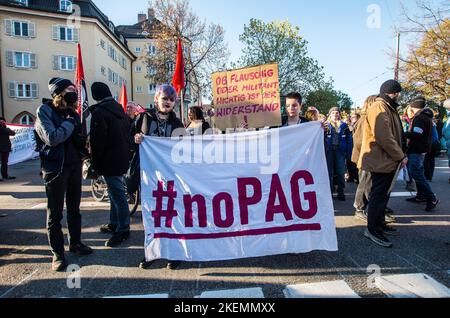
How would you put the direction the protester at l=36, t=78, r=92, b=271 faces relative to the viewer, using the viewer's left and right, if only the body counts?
facing the viewer and to the right of the viewer

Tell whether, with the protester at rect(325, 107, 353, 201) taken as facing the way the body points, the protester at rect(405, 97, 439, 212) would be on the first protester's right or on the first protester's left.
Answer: on the first protester's left

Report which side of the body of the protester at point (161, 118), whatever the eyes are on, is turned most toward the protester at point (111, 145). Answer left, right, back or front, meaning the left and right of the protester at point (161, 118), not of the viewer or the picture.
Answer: right

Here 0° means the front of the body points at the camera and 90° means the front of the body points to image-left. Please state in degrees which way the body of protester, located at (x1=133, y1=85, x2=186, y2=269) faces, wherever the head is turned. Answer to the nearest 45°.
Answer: approximately 0°

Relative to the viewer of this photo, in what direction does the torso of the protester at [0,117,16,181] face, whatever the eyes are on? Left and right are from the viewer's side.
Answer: facing to the right of the viewer

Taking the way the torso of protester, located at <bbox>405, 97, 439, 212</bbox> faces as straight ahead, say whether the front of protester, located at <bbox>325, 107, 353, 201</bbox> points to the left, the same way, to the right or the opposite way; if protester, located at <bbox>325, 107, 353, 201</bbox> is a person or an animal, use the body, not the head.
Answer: to the left

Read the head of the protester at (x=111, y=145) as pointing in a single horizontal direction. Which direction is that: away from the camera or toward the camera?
away from the camera

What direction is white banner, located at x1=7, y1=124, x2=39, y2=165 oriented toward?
toward the camera

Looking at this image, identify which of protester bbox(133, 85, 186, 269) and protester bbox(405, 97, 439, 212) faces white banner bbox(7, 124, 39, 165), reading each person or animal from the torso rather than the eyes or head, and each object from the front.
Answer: protester bbox(405, 97, 439, 212)

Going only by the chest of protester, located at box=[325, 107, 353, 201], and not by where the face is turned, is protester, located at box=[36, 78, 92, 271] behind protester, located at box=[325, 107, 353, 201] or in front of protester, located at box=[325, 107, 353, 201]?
in front
